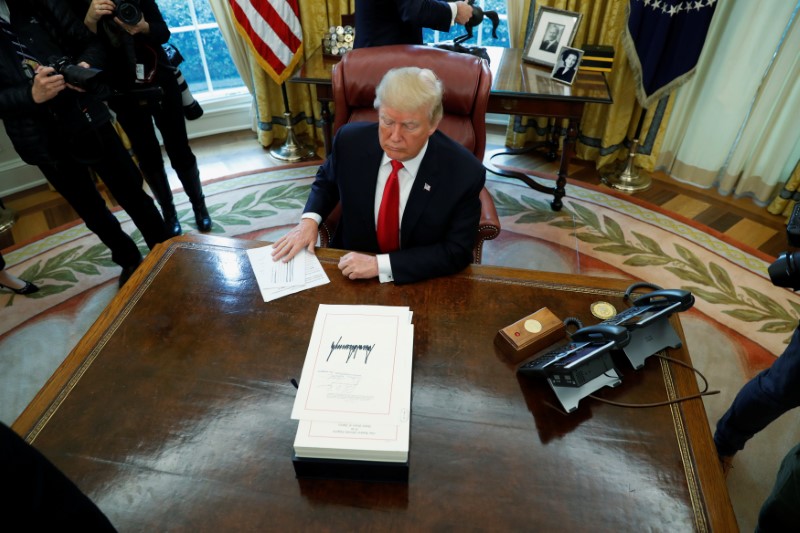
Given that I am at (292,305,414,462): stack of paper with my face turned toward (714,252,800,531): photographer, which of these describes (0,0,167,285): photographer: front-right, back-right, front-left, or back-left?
back-left

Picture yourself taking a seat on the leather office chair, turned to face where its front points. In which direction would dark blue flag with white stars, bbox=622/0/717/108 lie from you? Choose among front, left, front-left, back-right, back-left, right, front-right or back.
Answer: back-left

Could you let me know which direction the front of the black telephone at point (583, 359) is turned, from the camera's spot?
facing away from the viewer and to the left of the viewer

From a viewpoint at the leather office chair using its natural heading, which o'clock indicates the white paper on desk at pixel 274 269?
The white paper on desk is roughly at 1 o'clock from the leather office chair.

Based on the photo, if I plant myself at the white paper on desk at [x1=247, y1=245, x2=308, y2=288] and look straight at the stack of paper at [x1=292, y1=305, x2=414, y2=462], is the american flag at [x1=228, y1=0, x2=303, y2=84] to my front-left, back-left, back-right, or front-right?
back-left
